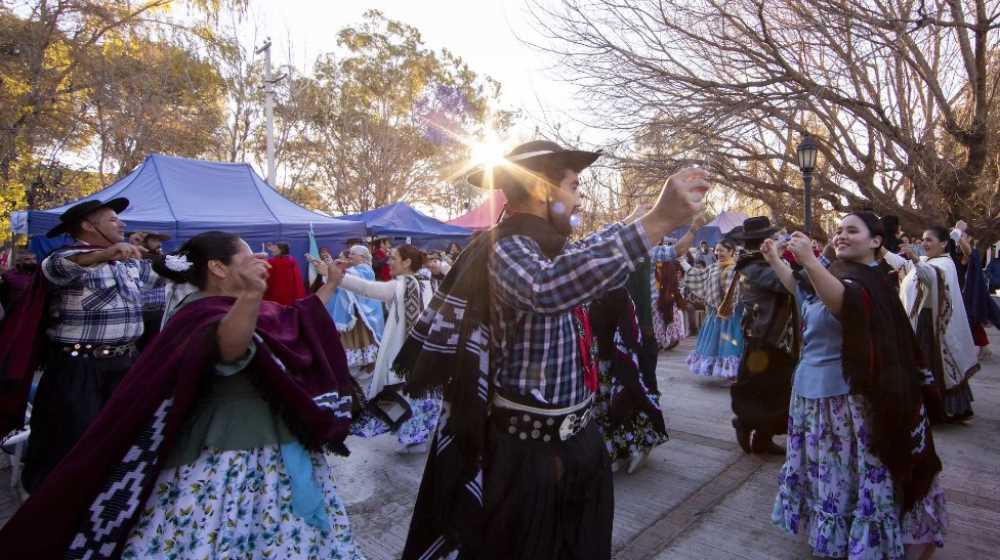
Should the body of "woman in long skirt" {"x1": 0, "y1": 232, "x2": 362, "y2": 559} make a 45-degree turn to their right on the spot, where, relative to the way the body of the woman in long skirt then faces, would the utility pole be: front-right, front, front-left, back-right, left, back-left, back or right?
back-left

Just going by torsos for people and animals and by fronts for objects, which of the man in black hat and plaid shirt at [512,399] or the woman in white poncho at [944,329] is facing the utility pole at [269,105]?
the woman in white poncho

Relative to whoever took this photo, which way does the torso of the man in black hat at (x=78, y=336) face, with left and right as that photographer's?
facing the viewer and to the right of the viewer

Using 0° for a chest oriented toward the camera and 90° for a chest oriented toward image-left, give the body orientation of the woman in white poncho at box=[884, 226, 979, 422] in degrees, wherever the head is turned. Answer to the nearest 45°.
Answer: approximately 90°

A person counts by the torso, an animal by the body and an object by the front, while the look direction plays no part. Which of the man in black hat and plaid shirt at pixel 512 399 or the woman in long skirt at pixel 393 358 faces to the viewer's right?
the man in black hat and plaid shirt

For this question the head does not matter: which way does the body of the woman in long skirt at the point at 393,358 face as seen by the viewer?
to the viewer's left

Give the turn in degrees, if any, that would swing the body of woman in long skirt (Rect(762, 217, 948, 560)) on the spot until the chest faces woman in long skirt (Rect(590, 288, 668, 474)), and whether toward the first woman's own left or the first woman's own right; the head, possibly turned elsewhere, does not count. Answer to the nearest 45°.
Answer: approximately 45° to the first woman's own right

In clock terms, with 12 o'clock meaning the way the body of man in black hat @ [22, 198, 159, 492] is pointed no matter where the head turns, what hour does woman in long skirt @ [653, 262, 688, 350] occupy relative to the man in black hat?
The woman in long skirt is roughly at 10 o'clock from the man in black hat.

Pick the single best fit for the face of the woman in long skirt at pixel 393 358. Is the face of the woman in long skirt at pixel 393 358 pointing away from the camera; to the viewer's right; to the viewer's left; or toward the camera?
to the viewer's left

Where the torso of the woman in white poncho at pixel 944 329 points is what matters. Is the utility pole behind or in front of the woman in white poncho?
in front

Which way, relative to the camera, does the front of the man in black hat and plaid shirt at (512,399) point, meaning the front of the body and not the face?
to the viewer's right

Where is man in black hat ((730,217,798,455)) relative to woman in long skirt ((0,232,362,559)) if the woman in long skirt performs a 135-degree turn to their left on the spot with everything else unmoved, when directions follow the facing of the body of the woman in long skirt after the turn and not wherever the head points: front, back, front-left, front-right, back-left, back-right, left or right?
back-right

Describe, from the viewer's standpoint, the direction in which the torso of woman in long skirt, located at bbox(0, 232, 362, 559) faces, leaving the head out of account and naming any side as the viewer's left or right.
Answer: facing to the right of the viewer
